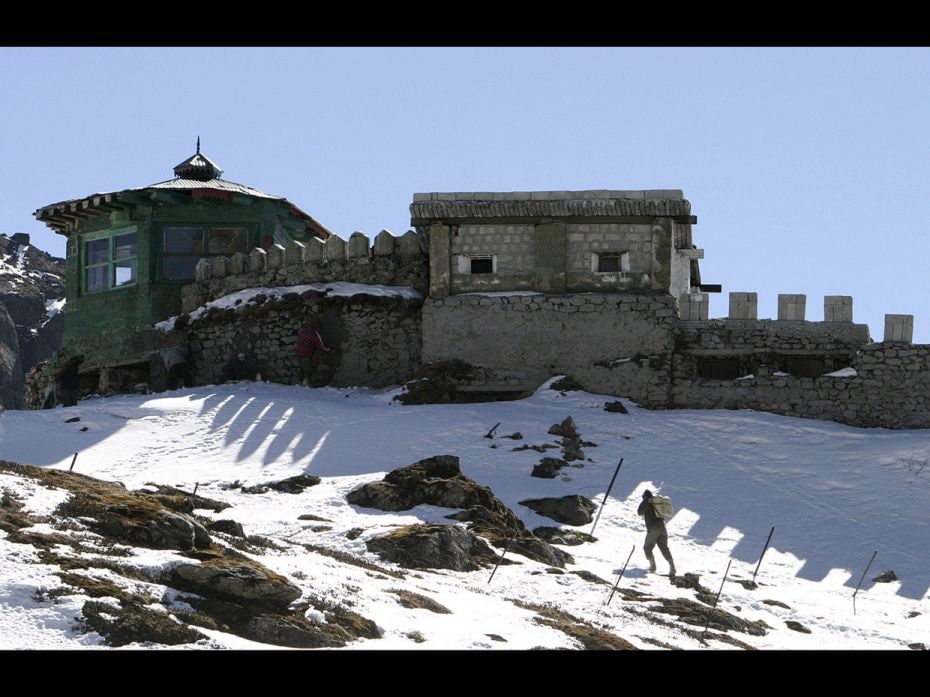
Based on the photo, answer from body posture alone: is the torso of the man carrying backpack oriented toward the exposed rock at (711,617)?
no

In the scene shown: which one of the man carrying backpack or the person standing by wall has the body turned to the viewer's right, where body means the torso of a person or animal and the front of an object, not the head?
the person standing by wall

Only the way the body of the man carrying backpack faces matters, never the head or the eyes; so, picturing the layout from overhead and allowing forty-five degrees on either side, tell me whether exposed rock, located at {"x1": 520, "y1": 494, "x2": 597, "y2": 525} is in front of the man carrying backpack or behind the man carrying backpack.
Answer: in front

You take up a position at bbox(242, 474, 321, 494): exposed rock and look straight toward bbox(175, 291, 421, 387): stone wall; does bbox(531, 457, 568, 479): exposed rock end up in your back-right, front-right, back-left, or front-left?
front-right

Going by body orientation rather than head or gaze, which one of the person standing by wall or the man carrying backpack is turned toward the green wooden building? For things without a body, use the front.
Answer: the man carrying backpack

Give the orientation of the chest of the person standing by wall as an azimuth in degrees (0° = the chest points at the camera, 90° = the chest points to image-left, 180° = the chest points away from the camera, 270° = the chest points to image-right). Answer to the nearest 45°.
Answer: approximately 270°

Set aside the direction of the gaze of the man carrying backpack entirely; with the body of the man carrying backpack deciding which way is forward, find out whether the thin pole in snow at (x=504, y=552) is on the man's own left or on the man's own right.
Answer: on the man's own left

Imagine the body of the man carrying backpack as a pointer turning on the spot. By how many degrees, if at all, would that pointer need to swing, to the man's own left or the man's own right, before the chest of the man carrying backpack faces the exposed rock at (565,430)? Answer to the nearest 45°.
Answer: approximately 45° to the man's own right

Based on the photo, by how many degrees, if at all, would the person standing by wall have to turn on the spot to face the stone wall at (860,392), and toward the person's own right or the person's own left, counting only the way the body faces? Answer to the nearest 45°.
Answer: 0° — they already face it

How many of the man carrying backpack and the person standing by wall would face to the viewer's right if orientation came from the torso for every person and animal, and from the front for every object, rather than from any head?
1

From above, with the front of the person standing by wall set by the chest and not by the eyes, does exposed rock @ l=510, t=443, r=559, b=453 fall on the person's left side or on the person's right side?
on the person's right side

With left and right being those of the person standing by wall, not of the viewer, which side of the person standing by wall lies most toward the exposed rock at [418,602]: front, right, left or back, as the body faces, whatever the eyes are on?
right

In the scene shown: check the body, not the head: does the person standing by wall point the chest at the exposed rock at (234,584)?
no

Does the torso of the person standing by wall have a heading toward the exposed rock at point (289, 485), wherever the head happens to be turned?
no

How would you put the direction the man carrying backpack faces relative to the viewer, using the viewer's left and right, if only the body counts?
facing away from the viewer and to the left of the viewer
